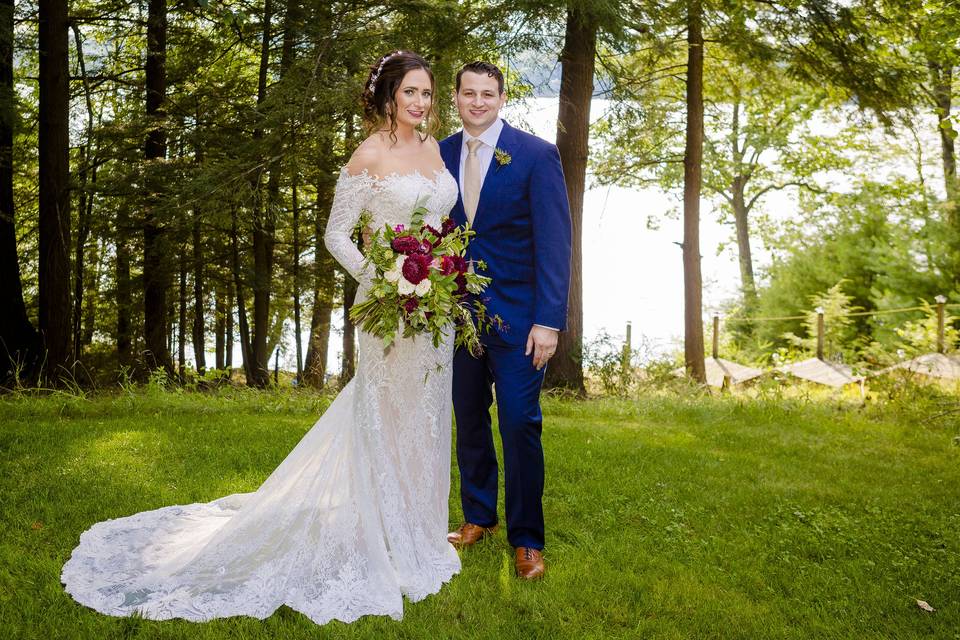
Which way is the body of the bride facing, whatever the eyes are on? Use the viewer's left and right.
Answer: facing the viewer and to the right of the viewer

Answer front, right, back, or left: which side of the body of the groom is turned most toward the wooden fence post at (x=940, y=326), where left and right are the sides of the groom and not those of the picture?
back

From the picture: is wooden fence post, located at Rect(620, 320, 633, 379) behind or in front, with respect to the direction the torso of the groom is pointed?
behind

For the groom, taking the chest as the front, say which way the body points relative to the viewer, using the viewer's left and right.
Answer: facing the viewer and to the left of the viewer

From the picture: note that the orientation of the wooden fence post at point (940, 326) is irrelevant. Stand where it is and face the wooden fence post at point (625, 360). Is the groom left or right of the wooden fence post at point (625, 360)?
left

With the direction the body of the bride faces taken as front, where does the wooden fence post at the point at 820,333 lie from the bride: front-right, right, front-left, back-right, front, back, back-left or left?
left

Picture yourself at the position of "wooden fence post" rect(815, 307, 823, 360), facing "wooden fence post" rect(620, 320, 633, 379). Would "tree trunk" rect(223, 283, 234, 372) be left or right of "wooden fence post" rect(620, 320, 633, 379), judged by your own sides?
right

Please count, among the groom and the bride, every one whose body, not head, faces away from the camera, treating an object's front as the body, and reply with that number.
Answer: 0

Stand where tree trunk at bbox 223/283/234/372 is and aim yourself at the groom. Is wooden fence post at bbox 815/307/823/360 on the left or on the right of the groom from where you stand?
left
